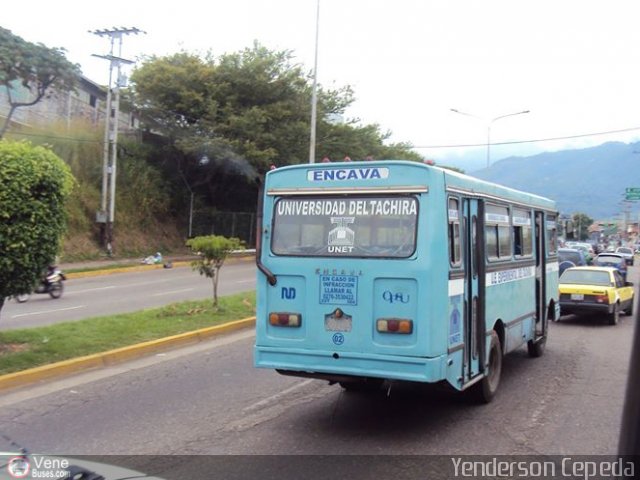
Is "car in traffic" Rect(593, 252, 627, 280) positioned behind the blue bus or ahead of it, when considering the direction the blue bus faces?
ahead

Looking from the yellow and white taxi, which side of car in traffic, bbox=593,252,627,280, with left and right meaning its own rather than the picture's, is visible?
back

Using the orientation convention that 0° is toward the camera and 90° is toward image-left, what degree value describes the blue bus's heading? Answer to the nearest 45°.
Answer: approximately 225°

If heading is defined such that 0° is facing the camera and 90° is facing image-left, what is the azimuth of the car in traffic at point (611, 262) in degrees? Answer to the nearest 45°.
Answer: approximately 180°

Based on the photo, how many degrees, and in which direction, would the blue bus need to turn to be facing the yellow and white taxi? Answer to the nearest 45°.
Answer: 0° — it already faces it

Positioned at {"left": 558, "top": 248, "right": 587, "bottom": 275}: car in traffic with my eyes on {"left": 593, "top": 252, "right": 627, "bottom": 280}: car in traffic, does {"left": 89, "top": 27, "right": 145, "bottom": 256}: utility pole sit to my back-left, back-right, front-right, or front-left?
back-left
